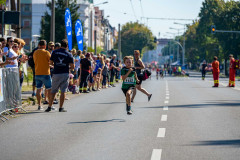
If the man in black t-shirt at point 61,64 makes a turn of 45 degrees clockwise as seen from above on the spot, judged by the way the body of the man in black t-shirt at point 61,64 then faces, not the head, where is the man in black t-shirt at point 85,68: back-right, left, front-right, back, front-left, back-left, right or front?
front-left

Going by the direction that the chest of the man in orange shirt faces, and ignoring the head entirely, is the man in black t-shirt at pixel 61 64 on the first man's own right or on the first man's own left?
on the first man's own right

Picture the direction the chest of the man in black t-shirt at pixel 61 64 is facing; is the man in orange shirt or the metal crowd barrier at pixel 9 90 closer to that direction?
the man in orange shirt

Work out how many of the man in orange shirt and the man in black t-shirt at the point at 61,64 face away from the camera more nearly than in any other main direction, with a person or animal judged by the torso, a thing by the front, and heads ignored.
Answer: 2

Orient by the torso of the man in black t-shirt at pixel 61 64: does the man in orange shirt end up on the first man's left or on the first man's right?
on the first man's left

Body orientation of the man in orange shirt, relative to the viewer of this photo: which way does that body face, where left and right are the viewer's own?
facing away from the viewer
